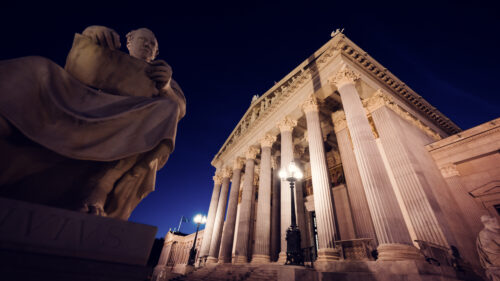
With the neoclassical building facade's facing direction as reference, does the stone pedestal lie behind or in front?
in front

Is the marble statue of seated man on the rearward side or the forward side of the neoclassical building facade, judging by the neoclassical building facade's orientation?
on the forward side

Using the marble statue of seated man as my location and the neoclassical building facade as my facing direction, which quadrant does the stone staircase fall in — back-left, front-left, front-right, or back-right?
front-left

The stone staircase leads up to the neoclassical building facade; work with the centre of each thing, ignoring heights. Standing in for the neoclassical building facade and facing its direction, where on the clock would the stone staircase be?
The stone staircase is roughly at 1 o'clock from the neoclassical building facade.

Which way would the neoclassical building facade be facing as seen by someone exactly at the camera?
facing the viewer and to the left of the viewer
